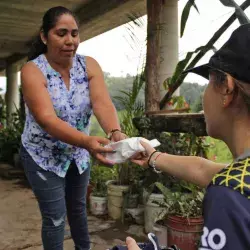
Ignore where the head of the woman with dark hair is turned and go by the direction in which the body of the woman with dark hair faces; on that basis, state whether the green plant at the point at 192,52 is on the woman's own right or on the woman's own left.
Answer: on the woman's own left

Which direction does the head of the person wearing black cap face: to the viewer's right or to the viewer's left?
to the viewer's left

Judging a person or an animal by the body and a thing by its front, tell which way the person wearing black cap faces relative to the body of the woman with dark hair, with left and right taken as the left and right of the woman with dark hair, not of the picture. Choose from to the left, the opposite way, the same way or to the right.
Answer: the opposite way

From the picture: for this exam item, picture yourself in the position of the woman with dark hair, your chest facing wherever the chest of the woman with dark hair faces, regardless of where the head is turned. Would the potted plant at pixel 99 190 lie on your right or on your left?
on your left

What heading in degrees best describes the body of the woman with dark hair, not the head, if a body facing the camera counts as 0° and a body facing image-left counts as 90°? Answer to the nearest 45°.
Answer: approximately 315°

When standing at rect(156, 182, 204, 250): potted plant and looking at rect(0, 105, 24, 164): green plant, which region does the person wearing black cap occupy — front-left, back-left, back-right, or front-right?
back-left

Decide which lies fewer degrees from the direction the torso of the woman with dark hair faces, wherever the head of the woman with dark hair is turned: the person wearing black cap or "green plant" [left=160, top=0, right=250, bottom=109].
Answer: the person wearing black cap

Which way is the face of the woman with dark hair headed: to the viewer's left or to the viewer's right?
to the viewer's right

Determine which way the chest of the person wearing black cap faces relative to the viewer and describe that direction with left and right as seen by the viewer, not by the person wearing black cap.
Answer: facing away from the viewer and to the left of the viewer
